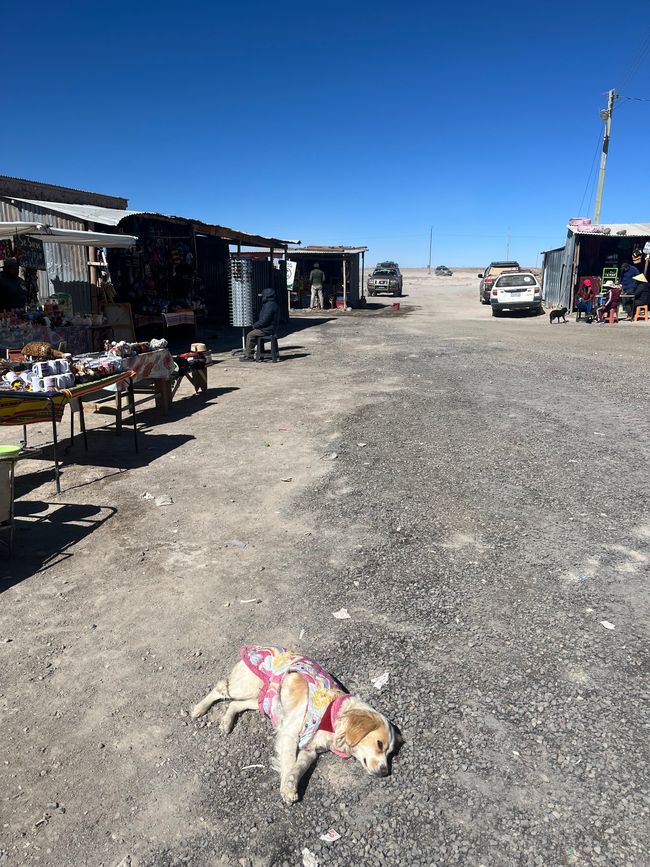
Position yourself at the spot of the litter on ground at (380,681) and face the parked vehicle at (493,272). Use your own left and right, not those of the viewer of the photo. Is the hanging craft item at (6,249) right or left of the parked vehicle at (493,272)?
left

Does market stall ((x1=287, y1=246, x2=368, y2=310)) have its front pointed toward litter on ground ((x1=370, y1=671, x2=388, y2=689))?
yes

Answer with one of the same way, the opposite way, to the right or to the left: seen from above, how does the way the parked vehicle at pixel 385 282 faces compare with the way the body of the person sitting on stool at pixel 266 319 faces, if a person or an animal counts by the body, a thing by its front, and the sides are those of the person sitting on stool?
to the left

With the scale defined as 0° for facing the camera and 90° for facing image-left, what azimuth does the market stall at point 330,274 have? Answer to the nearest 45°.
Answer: approximately 0°

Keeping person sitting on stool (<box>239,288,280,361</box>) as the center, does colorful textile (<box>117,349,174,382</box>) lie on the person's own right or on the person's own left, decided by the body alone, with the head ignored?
on the person's own left

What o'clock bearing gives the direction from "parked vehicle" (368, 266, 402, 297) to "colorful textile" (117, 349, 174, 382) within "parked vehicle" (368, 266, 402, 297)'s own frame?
The colorful textile is roughly at 12 o'clock from the parked vehicle.

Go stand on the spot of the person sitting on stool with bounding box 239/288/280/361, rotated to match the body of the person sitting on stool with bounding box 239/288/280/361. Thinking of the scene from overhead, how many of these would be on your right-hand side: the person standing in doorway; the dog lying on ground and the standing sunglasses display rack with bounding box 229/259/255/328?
2

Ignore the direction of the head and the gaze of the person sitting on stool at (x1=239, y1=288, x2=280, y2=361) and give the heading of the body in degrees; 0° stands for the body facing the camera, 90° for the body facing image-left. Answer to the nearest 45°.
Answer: approximately 90°
